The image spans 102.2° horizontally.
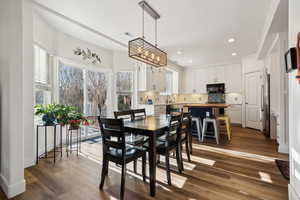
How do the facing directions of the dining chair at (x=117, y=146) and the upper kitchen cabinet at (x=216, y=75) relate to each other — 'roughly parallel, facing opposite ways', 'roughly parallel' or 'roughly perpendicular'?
roughly parallel, facing opposite ways

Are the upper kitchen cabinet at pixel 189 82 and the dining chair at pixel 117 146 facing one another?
yes

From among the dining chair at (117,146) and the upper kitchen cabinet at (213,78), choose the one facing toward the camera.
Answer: the upper kitchen cabinet

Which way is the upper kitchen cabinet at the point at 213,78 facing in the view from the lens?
facing the viewer

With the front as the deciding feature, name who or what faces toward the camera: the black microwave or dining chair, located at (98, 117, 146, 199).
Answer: the black microwave

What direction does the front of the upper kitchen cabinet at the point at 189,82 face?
toward the camera

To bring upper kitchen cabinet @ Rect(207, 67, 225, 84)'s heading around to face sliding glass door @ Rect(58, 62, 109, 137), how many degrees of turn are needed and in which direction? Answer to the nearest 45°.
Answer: approximately 45° to its right

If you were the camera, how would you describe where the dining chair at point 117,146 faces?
facing away from the viewer and to the right of the viewer

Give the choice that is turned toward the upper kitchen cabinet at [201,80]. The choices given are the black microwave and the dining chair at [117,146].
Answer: the dining chair

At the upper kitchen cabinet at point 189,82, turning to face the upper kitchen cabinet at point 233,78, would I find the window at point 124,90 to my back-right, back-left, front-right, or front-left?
back-right

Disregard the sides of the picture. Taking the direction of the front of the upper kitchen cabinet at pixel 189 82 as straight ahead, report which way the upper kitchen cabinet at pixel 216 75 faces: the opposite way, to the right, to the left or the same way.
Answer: the same way

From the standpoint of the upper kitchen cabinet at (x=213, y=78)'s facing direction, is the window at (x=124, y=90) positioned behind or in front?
in front

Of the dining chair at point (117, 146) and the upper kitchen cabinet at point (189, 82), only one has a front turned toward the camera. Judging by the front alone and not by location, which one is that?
the upper kitchen cabinet

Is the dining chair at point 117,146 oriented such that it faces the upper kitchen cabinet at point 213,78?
yes

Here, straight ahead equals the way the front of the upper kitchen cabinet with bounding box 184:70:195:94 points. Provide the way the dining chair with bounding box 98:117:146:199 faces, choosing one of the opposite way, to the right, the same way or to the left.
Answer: the opposite way

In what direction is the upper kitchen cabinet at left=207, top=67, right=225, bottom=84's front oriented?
toward the camera
